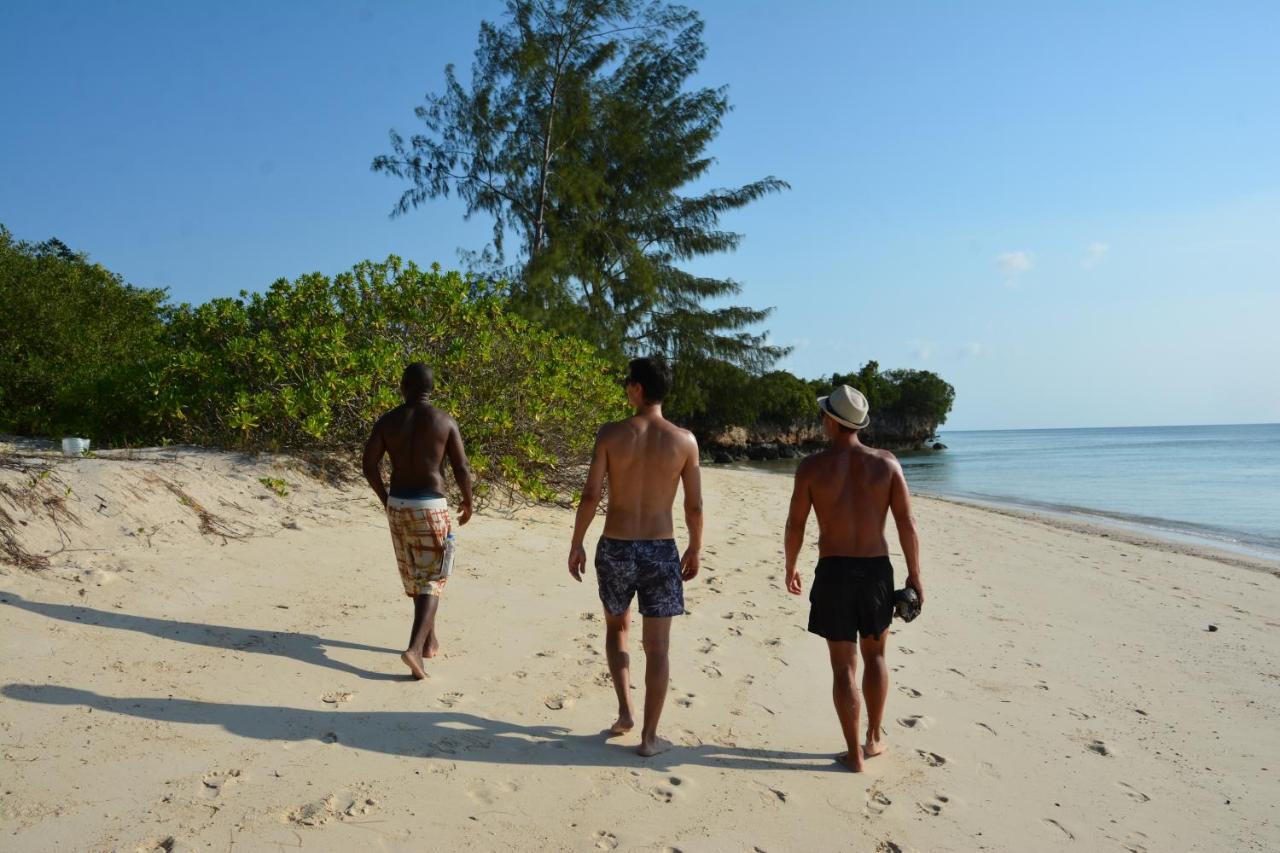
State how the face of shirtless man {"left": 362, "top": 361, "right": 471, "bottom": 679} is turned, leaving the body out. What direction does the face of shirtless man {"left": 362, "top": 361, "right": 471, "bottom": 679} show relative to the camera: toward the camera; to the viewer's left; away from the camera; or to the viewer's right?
away from the camera

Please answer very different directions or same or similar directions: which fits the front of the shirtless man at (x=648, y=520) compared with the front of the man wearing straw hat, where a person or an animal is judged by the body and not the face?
same or similar directions

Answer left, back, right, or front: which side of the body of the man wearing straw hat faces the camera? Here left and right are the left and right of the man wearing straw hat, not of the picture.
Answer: back

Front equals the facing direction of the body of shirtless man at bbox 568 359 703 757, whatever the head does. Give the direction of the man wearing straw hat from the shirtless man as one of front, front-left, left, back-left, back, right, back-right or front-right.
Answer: right

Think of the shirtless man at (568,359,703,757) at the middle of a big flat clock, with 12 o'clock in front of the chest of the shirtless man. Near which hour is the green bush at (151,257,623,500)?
The green bush is roughly at 11 o'clock from the shirtless man.

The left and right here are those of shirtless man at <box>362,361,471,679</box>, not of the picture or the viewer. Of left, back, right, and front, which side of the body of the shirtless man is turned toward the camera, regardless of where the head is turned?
back

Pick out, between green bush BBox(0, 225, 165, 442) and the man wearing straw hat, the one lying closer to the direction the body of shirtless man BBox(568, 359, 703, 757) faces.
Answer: the green bush

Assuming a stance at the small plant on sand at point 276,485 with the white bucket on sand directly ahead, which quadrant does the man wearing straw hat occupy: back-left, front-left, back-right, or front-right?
back-left

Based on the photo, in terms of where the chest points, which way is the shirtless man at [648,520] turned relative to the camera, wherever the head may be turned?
away from the camera

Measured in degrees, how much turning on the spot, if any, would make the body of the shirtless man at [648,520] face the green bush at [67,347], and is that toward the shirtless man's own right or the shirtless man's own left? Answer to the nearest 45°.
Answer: approximately 45° to the shirtless man's own left

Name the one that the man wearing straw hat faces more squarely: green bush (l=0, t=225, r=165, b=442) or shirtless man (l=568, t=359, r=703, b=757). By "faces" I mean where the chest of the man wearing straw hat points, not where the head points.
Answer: the green bush

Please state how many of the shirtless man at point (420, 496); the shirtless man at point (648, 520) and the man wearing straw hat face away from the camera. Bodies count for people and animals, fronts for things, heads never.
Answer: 3

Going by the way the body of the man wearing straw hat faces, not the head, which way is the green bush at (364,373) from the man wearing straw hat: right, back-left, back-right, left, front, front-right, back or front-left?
front-left

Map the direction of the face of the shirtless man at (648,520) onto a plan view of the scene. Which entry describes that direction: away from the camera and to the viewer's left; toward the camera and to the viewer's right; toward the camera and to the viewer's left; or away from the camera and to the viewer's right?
away from the camera and to the viewer's left

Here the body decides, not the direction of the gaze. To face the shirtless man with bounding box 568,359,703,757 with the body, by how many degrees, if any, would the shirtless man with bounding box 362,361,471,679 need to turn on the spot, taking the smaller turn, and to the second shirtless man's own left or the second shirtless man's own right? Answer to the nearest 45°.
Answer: approximately 135° to the second shirtless man's own right

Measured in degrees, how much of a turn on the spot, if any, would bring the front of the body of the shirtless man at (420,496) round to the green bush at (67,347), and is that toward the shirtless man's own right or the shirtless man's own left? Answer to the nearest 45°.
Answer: approximately 45° to the shirtless man's own left

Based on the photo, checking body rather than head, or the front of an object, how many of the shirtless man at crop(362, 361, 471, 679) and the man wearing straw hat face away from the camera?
2

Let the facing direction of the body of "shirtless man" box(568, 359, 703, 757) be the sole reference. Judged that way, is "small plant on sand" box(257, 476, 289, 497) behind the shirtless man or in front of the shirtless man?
in front

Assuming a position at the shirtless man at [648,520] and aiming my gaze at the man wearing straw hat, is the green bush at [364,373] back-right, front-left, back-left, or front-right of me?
back-left
